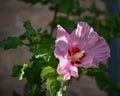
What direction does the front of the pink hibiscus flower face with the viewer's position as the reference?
facing the viewer and to the right of the viewer
